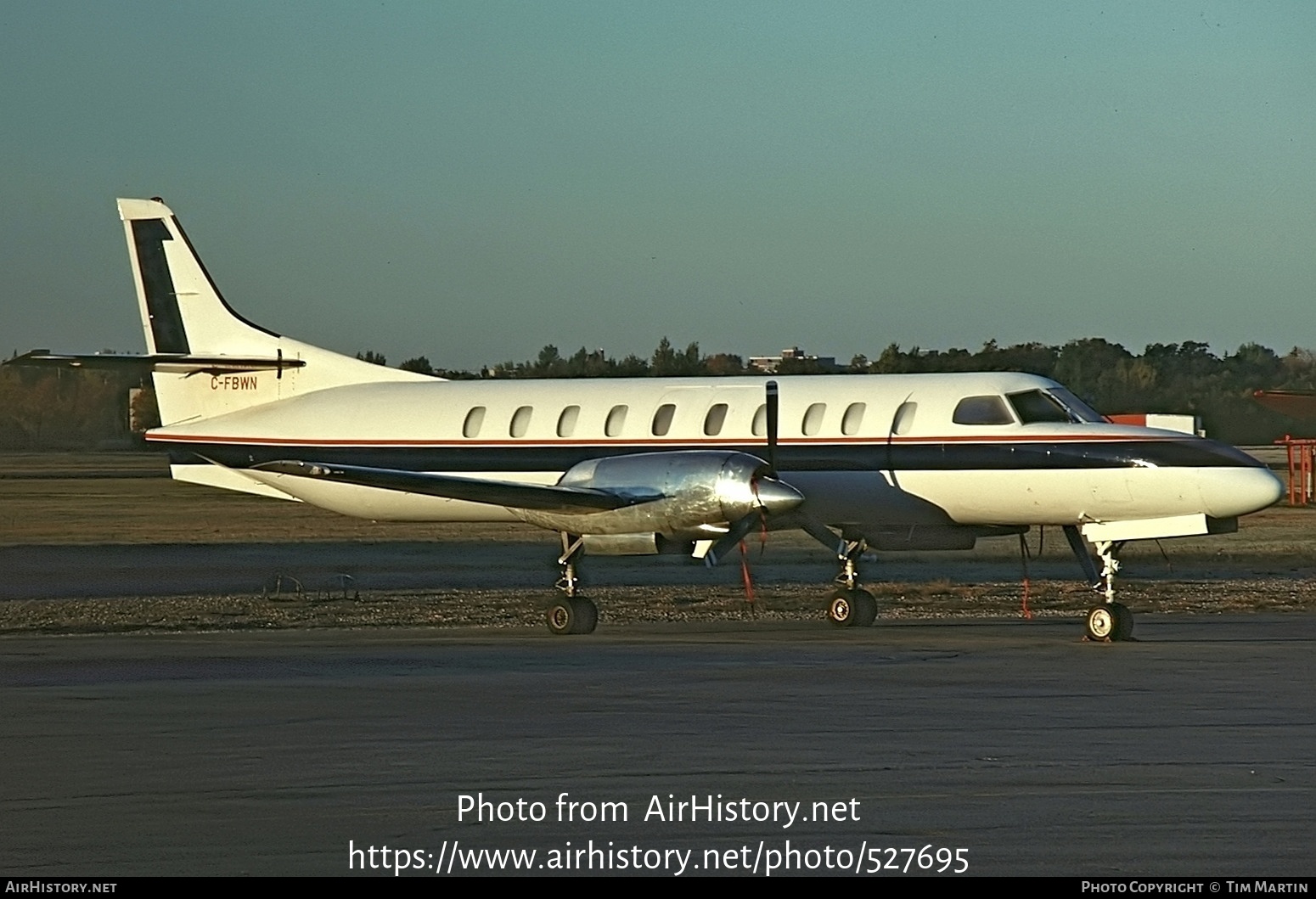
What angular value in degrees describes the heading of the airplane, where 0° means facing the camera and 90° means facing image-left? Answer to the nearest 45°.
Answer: approximately 315°
